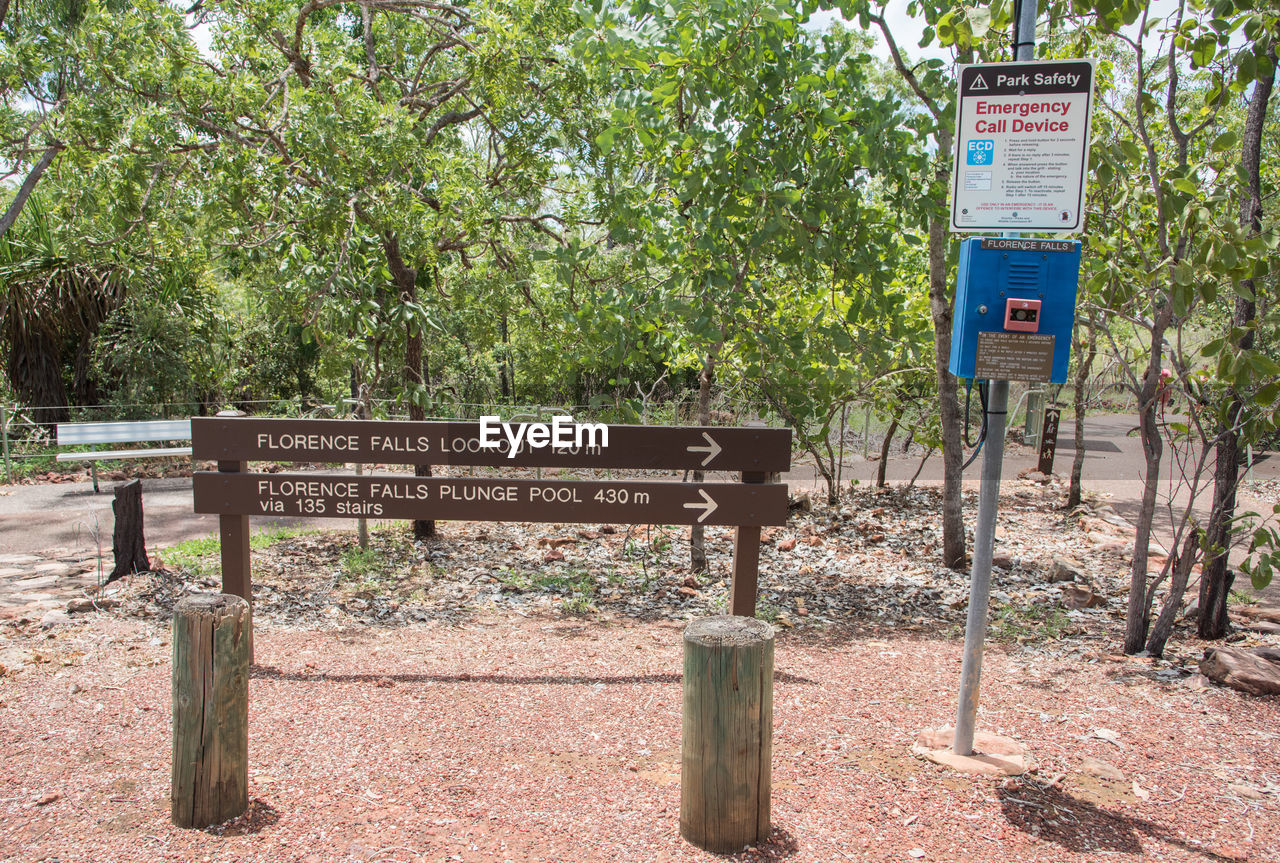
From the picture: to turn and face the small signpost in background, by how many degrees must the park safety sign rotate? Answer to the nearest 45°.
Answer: approximately 180°

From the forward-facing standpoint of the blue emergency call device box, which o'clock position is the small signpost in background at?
The small signpost in background is roughly at 6 o'clock from the blue emergency call device box.

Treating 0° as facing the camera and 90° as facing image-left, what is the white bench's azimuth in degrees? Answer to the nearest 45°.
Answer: approximately 0°

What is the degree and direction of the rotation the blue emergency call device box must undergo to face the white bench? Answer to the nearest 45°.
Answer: approximately 90° to its right

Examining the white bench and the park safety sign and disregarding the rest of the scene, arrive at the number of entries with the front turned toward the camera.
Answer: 2

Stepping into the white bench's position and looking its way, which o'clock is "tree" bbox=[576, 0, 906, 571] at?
The tree is roughly at 11 o'clock from the white bench.

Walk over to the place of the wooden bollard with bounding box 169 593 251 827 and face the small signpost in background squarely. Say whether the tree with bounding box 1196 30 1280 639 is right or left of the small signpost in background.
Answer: right

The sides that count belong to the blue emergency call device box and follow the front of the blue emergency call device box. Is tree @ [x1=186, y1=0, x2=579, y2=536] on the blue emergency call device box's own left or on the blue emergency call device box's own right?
on the blue emergency call device box's own right

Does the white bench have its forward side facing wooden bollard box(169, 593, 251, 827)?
yes

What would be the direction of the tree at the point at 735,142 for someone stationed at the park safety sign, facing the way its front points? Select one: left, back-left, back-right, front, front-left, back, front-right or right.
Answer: back-right

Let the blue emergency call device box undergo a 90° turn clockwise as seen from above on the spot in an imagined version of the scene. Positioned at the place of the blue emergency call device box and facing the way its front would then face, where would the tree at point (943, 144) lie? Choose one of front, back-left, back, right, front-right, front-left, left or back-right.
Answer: right
